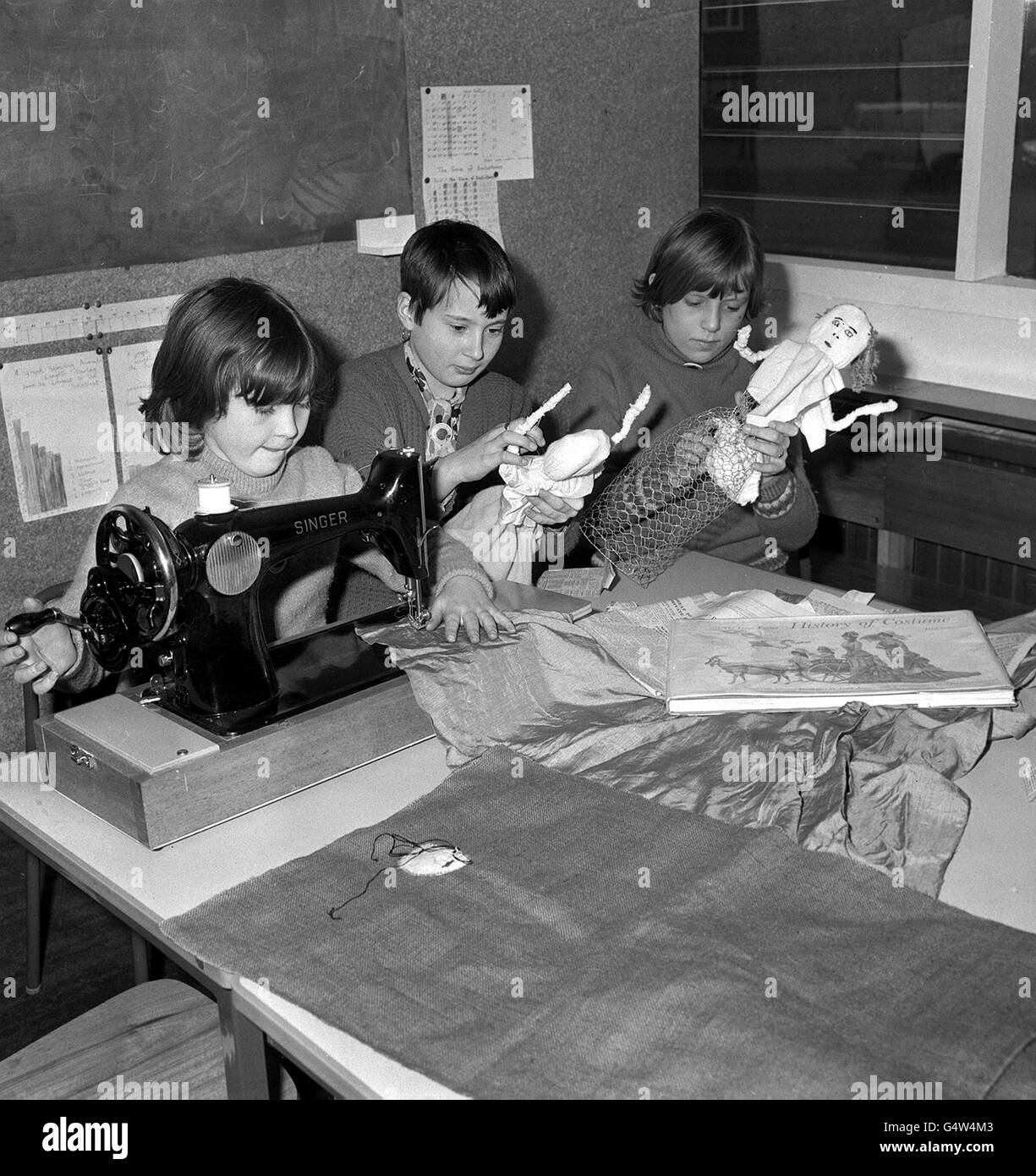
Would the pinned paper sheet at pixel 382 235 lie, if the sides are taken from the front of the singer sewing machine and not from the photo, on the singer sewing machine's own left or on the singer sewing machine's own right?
on the singer sewing machine's own right

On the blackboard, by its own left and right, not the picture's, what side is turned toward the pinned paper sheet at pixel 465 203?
left

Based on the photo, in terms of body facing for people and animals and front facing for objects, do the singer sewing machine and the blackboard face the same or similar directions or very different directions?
very different directions

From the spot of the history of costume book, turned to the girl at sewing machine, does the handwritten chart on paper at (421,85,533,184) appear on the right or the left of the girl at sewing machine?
right

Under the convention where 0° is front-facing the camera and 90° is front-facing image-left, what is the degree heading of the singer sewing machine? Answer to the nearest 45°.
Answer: approximately 135°

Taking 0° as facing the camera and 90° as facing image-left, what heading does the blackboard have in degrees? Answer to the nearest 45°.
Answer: approximately 315°

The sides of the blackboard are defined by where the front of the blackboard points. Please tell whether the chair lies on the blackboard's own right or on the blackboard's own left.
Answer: on the blackboard's own right
